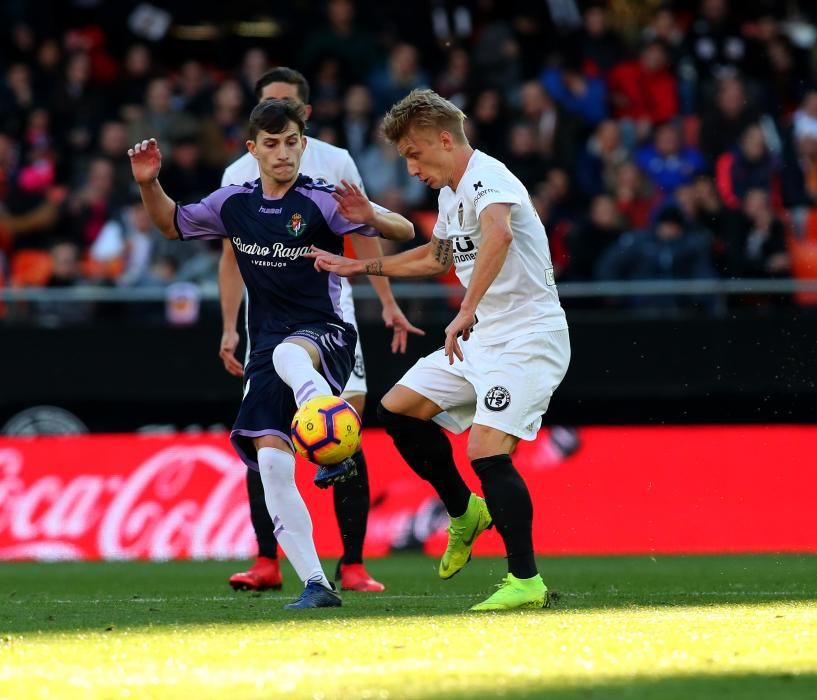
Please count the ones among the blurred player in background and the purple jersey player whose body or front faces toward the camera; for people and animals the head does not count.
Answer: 2

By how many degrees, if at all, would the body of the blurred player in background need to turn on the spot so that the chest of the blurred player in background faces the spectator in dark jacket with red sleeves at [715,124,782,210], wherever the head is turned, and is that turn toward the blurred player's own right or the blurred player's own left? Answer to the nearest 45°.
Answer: approximately 135° to the blurred player's own left

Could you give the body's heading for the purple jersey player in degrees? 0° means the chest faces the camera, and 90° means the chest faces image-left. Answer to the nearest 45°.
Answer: approximately 0°

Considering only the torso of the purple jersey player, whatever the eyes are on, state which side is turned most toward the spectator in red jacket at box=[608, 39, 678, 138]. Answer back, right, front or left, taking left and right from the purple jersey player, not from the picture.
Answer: back

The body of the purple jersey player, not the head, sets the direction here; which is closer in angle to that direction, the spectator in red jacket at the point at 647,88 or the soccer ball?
the soccer ball

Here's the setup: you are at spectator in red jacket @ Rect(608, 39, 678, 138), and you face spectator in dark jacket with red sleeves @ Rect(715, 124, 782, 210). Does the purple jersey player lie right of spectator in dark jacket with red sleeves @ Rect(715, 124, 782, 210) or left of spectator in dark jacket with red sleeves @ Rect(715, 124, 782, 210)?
right

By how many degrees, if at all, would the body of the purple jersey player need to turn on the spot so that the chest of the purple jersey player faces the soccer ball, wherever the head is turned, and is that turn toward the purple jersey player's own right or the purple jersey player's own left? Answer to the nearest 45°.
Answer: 0° — they already face it

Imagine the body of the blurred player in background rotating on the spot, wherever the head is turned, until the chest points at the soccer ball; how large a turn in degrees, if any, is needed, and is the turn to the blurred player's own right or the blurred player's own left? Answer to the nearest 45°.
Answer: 0° — they already face it

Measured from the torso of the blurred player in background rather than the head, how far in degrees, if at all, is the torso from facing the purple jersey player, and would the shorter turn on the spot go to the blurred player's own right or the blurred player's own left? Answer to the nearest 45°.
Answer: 0° — they already face them

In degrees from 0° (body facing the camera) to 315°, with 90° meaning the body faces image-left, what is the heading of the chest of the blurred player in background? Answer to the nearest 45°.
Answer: approximately 0°
